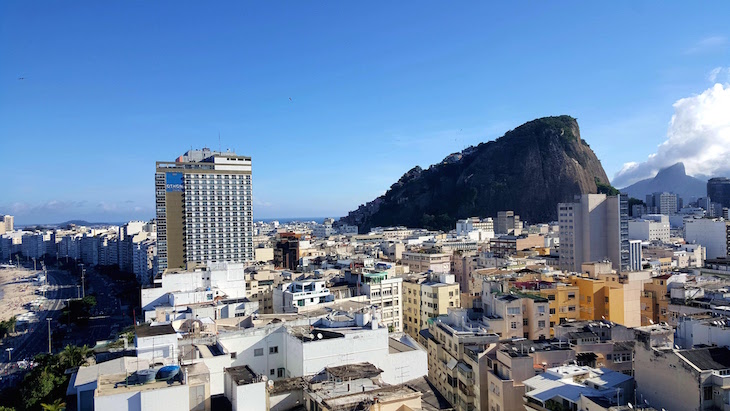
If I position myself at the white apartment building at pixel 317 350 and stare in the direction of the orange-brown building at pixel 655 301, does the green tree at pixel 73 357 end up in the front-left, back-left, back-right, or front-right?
back-left

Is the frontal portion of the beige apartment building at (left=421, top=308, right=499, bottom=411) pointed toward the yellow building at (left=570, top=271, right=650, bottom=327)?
no

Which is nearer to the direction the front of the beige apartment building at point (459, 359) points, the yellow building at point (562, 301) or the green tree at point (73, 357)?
the green tree

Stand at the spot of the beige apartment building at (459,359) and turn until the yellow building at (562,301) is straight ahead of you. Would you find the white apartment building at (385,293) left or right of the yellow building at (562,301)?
left

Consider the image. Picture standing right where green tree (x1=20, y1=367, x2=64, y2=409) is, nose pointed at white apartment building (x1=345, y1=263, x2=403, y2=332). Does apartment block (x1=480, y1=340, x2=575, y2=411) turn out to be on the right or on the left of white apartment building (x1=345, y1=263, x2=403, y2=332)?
right

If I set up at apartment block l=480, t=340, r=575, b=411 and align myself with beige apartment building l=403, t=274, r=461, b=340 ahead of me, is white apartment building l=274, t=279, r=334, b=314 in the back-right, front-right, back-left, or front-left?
front-left

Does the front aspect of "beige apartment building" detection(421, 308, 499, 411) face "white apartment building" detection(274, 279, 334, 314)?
no

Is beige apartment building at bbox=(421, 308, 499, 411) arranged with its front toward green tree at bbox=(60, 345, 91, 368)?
no

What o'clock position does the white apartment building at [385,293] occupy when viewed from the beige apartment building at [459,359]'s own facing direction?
The white apartment building is roughly at 4 o'clock from the beige apartment building.

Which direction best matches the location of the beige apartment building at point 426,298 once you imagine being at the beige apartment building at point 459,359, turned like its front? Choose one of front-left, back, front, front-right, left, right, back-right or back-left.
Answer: back-right

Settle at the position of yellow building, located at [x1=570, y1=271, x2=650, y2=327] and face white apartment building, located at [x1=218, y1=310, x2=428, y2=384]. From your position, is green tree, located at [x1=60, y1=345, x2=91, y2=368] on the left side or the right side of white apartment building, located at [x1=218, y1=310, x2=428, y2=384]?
right

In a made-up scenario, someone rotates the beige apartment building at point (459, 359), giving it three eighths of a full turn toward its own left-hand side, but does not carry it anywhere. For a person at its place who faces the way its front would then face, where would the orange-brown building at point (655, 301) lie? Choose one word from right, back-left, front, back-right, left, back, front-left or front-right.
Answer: front-left

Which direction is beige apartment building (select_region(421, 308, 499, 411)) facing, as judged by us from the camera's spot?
facing the viewer and to the left of the viewer

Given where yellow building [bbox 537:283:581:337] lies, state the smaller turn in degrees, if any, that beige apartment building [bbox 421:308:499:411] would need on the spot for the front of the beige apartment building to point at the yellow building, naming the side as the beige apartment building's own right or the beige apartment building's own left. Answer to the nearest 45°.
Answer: approximately 180°

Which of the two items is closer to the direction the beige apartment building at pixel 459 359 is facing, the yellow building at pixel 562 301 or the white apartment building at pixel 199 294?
the white apartment building

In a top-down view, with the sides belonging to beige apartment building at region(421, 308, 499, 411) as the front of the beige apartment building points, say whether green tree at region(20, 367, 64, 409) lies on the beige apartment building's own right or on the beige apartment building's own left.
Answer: on the beige apartment building's own right
